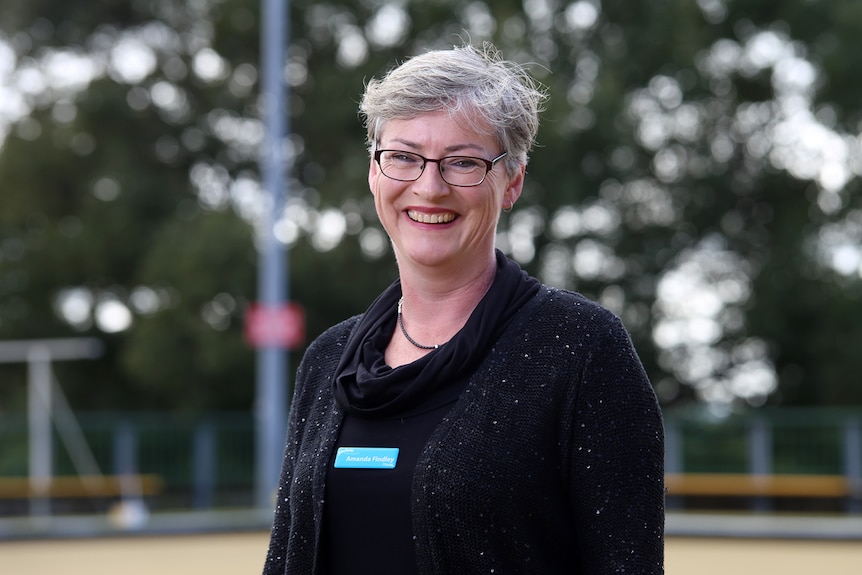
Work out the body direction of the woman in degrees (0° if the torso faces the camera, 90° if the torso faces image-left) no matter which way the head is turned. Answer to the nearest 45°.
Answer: approximately 45°

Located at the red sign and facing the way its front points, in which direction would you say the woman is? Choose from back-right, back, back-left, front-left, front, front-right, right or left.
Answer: front

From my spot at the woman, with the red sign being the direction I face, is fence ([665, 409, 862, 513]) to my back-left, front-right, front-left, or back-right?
front-right

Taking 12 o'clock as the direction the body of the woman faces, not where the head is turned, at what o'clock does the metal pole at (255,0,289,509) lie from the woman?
The metal pole is roughly at 4 o'clock from the woman.

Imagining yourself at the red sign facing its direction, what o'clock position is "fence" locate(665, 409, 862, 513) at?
The fence is roughly at 9 o'clock from the red sign.

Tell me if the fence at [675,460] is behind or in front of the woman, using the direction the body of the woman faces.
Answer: behind

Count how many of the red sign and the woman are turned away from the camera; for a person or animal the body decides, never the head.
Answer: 0

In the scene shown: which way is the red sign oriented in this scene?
toward the camera

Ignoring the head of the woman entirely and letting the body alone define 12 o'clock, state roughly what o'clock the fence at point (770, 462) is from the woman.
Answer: The fence is roughly at 5 o'clock from the woman.

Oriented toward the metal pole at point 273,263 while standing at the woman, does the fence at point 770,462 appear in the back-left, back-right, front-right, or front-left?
front-right

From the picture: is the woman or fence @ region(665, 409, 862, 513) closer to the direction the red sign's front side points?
the woman
